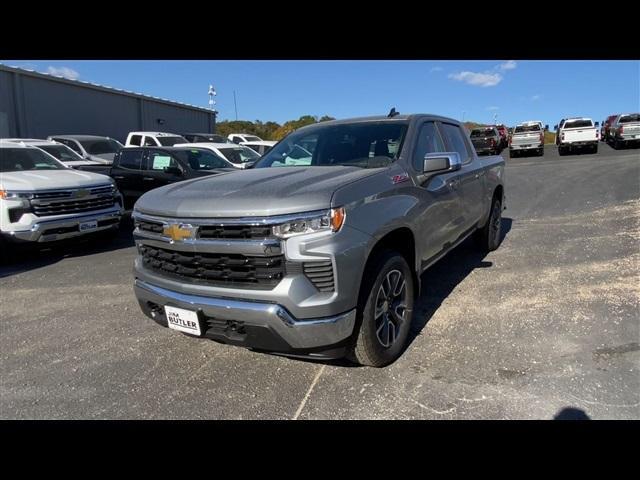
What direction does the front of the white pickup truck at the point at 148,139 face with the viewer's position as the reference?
facing the viewer and to the right of the viewer

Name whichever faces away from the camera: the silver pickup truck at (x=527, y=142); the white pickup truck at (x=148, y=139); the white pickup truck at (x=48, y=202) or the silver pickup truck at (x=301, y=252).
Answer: the silver pickup truck at (x=527, y=142)

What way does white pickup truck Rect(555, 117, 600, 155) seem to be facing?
away from the camera

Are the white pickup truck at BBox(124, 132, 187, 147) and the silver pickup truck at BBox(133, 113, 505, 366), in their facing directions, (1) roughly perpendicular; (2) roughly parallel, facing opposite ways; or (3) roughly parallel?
roughly perpendicular

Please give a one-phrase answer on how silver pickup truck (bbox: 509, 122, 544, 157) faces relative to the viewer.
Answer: facing away from the viewer

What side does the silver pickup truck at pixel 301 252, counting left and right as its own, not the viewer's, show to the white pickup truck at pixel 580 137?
back

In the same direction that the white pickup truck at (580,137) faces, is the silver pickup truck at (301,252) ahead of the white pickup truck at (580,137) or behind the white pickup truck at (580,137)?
behind

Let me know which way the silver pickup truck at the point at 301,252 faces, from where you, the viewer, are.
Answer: facing the viewer and to the left of the viewer

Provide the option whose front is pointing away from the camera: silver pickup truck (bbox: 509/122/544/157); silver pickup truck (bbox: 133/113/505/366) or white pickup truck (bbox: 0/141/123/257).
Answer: silver pickup truck (bbox: 509/122/544/157)

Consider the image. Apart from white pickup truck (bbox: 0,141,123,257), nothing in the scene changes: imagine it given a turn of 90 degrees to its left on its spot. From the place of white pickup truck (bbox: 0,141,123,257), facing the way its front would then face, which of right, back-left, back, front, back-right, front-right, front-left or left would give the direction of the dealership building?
front-left

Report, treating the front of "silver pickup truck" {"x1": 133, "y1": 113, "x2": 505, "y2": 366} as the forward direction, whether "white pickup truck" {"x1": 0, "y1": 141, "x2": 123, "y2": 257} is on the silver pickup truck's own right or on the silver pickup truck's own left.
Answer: on the silver pickup truck's own right

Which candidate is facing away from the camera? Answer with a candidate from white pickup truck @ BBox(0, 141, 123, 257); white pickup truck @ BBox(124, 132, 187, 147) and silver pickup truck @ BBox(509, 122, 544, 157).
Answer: the silver pickup truck

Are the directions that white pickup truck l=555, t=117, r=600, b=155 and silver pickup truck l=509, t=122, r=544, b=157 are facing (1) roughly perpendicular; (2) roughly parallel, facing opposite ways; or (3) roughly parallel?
roughly parallel

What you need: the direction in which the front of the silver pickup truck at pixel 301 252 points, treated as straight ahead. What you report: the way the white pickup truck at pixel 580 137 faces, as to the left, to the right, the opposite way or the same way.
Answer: the opposite way

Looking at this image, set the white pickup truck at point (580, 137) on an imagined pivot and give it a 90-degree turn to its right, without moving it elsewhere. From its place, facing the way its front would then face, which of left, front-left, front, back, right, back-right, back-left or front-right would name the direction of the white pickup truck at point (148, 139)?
back-right
